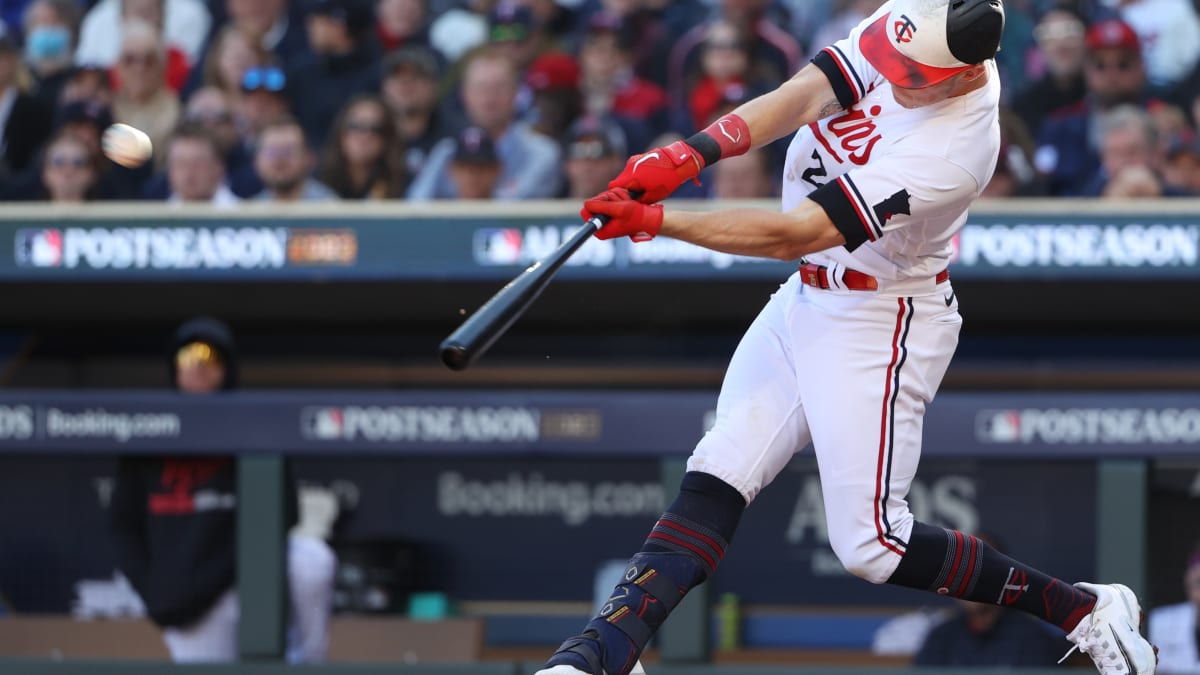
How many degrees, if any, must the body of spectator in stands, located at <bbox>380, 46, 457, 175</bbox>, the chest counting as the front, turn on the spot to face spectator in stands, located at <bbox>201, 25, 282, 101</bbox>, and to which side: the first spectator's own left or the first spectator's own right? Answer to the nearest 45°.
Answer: approximately 135° to the first spectator's own right

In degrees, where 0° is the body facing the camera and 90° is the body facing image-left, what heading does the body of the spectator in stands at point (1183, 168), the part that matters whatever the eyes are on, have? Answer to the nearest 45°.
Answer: approximately 0°

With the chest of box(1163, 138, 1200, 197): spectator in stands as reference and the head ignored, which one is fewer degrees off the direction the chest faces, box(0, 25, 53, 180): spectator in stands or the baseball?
the baseball

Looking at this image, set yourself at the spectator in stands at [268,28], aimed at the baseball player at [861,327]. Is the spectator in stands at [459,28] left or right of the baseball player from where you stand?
left

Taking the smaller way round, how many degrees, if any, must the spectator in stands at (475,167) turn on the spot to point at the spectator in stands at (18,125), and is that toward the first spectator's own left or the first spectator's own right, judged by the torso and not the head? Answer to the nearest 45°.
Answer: approximately 135° to the first spectator's own right

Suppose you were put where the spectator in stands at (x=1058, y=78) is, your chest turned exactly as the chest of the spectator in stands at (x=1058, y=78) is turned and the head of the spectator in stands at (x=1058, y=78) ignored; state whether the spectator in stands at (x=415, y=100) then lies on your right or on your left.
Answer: on your right

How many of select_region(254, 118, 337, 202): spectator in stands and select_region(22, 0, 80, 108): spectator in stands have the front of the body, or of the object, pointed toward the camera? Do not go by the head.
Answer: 2

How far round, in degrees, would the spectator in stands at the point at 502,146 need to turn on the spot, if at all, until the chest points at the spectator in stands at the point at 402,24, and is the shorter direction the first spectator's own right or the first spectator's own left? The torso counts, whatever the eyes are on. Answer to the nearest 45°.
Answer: approximately 135° to the first spectator's own right

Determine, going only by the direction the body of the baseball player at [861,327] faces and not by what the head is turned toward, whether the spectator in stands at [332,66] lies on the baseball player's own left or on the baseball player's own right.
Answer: on the baseball player's own right
